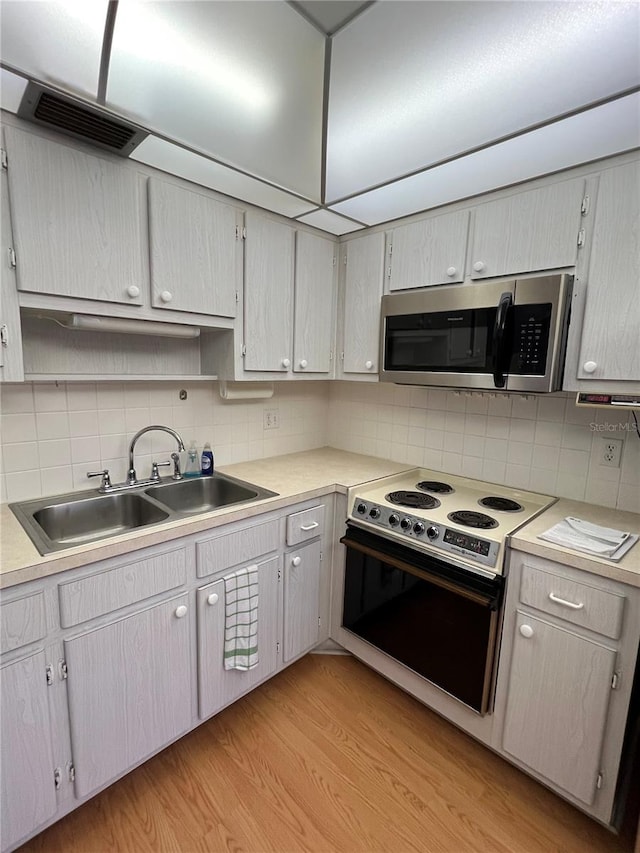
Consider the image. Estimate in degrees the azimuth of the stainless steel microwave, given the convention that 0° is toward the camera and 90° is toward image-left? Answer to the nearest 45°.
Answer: approximately 45°

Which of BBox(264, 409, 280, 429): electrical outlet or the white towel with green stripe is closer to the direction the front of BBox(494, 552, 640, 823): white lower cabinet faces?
the white towel with green stripe

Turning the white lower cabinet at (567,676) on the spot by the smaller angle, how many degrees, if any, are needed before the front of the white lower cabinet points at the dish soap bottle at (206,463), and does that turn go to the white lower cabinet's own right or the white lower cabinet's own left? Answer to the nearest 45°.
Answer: approximately 45° to the white lower cabinet's own right

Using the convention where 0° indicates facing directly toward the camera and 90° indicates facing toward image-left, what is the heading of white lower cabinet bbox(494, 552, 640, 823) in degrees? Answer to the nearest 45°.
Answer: approximately 45°

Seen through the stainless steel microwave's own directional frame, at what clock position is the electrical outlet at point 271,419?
The electrical outlet is roughly at 2 o'clock from the stainless steel microwave.
